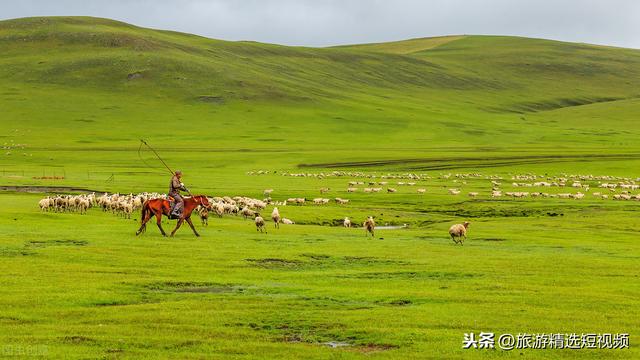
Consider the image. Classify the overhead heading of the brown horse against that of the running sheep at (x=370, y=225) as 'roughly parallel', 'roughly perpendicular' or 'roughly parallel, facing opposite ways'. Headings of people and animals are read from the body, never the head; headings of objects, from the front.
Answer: roughly perpendicular

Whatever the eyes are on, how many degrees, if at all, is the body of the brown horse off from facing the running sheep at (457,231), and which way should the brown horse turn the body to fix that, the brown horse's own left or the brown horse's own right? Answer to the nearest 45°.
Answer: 0° — it already faces it

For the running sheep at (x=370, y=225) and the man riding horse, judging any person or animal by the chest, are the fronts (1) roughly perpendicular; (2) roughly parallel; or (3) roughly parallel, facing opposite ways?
roughly perpendicular

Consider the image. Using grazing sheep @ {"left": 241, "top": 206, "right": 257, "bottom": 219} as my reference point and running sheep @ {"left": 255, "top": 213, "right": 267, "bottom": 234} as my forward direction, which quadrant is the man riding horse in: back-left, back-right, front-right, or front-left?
front-right

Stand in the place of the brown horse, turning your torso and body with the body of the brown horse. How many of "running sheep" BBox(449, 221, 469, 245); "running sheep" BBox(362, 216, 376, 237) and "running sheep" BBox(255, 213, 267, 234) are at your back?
0

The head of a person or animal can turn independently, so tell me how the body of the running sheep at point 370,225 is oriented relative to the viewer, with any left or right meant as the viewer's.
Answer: facing the viewer

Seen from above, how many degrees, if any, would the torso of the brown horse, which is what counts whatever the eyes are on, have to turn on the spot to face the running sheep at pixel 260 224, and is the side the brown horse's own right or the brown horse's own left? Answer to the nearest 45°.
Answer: approximately 45° to the brown horse's own left

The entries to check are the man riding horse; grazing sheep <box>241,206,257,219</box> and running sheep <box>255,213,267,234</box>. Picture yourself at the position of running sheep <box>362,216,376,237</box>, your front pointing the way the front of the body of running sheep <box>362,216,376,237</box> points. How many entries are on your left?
0

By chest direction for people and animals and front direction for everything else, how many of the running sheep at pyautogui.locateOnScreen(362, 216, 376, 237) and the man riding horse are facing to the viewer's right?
1

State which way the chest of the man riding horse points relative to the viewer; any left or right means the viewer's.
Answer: facing to the right of the viewer

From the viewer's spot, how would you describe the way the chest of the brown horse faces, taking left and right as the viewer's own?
facing to the right of the viewer

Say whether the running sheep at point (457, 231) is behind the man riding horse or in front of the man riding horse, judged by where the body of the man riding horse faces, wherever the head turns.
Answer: in front

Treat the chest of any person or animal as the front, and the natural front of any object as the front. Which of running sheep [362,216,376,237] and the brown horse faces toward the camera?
the running sheep

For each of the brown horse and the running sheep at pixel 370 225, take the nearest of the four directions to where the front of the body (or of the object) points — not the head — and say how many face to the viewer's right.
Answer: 1

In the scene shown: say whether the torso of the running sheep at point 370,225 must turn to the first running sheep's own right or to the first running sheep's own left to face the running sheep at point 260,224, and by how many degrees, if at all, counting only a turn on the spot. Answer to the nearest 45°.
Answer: approximately 90° to the first running sheep's own right

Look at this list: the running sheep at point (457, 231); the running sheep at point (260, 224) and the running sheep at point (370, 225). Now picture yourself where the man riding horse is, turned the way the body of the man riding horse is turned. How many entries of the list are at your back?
0
